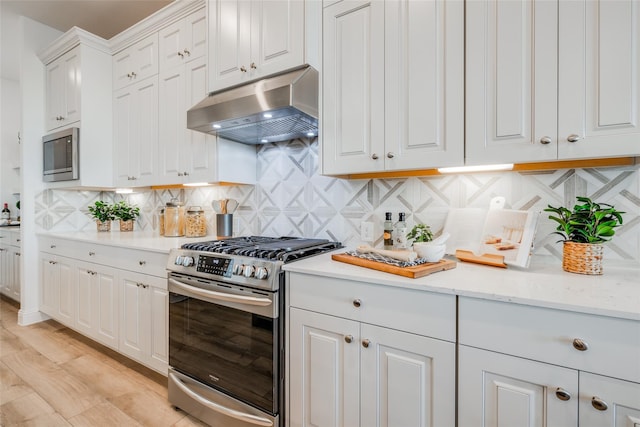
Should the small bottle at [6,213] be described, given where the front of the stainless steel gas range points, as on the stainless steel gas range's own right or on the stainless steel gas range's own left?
on the stainless steel gas range's own right

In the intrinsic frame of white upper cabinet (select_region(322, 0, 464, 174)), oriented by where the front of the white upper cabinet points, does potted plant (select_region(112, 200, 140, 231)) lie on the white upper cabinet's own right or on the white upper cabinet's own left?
on the white upper cabinet's own right

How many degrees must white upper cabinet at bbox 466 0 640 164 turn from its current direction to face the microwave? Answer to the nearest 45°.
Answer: approximately 90° to its right

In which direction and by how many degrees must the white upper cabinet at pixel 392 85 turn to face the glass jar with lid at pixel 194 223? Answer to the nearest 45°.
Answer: approximately 90° to its right
